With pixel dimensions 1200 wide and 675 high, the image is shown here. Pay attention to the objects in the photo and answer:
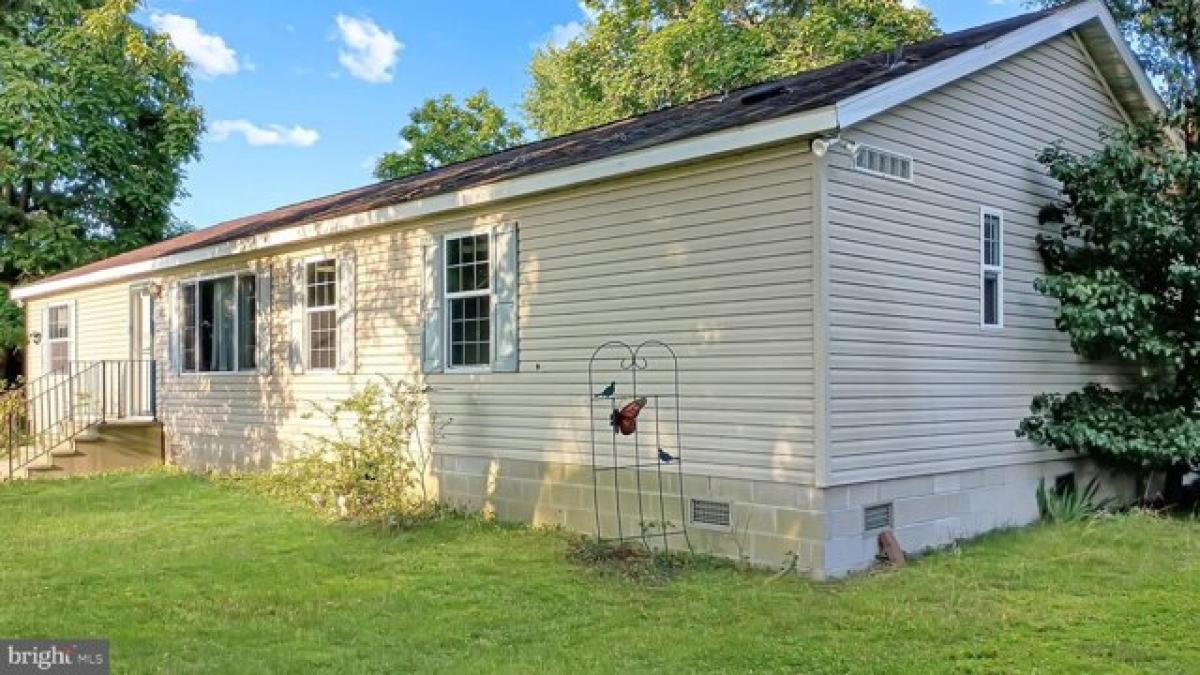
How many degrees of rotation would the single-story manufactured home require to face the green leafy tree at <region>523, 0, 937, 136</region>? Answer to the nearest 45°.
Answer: approximately 135° to its right

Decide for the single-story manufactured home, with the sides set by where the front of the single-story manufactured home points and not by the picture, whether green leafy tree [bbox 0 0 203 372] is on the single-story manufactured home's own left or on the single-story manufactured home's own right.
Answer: on the single-story manufactured home's own right

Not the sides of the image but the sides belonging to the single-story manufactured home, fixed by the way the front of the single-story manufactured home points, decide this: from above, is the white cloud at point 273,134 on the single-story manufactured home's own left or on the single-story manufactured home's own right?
on the single-story manufactured home's own right

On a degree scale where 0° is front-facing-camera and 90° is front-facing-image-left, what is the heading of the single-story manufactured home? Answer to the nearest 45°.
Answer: approximately 45°

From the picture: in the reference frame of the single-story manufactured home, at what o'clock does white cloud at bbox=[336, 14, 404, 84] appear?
The white cloud is roughly at 4 o'clock from the single-story manufactured home.

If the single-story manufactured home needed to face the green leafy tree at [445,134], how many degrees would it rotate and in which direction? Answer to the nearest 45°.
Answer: approximately 135° to its right

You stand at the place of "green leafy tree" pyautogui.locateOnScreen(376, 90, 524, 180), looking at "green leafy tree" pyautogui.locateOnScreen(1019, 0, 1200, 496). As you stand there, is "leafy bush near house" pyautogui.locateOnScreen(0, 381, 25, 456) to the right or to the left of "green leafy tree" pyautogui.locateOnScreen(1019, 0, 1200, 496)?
right

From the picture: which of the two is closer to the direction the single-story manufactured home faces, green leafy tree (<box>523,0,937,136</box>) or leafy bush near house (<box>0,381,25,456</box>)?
the leafy bush near house

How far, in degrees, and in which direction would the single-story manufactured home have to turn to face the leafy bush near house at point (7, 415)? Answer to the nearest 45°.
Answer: approximately 90° to its right
